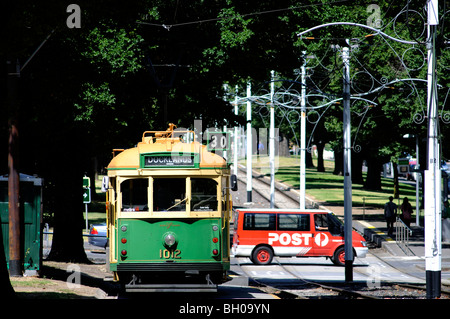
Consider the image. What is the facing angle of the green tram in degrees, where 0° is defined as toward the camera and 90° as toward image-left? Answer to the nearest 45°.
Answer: approximately 0°

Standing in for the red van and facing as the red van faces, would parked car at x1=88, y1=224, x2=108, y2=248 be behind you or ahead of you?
behind

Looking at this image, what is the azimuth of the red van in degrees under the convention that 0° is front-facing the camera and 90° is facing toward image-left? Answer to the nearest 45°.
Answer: approximately 270°

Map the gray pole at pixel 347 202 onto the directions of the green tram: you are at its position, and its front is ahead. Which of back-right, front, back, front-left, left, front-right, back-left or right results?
back-left

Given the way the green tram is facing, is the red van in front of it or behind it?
behind

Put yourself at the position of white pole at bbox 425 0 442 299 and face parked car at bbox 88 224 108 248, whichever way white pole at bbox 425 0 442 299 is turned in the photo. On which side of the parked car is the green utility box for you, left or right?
left

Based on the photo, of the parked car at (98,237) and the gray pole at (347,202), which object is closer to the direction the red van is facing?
the gray pole

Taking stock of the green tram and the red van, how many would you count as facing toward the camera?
1

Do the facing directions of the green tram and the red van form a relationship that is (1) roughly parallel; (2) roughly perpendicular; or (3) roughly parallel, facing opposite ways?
roughly perpendicular

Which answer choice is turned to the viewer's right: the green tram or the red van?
the red van

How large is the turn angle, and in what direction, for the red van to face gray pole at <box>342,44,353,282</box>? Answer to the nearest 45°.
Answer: approximately 90° to its right
